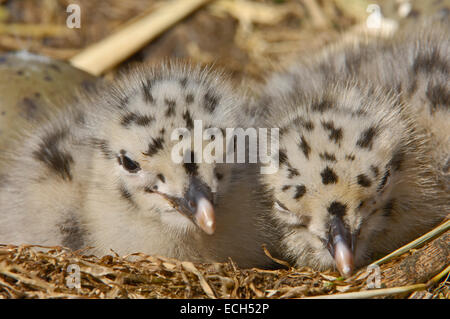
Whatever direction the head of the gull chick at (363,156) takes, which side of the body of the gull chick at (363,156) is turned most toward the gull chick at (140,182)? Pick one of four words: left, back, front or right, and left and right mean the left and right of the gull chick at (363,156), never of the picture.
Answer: right

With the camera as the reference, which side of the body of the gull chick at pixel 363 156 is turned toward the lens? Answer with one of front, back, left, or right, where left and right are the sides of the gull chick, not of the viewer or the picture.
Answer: front

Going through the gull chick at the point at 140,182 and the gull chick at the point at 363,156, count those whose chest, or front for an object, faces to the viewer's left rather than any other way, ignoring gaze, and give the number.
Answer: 0

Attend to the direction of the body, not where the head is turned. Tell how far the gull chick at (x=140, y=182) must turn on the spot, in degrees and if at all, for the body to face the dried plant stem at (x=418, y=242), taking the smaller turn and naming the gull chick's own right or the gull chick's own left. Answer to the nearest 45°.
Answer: approximately 45° to the gull chick's own left

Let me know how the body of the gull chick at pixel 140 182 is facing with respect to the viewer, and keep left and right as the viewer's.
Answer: facing the viewer and to the right of the viewer

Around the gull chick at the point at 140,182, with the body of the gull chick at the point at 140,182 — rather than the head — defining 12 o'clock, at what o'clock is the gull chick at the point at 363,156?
the gull chick at the point at 363,156 is roughly at 11 o'clock from the gull chick at the point at 140,182.

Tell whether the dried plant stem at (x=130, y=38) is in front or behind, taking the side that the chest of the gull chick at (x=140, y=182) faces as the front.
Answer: behind

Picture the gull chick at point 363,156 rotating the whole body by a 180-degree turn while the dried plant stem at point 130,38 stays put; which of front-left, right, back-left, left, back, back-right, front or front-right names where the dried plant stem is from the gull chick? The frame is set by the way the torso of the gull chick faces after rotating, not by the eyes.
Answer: front-left
